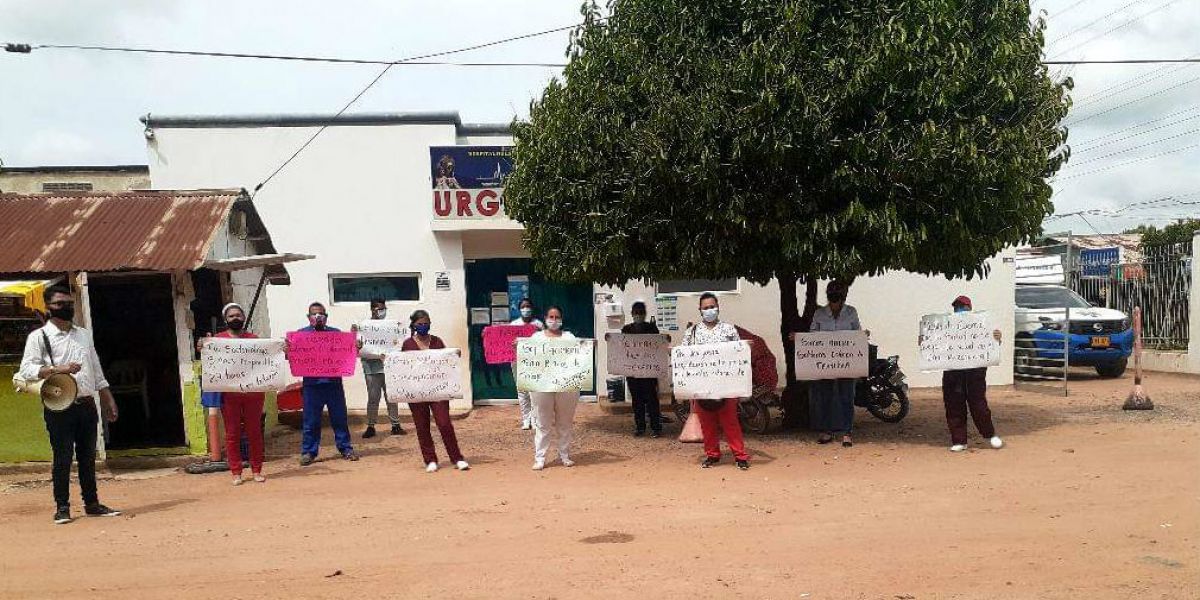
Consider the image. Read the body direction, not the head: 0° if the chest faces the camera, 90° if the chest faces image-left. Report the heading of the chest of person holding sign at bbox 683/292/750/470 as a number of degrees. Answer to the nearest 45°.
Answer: approximately 0°

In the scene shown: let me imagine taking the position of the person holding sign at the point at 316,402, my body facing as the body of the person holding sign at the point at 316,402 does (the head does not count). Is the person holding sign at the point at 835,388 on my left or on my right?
on my left

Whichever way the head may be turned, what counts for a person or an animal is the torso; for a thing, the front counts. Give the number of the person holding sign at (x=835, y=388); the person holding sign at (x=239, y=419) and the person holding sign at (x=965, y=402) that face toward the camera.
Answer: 3

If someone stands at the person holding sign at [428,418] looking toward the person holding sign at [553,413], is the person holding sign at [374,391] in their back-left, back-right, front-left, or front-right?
back-left

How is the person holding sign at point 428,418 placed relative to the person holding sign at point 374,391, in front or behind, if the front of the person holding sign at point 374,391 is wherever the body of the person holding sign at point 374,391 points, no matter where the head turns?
in front

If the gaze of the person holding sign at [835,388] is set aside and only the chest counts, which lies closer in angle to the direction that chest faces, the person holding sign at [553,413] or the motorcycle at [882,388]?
the person holding sign

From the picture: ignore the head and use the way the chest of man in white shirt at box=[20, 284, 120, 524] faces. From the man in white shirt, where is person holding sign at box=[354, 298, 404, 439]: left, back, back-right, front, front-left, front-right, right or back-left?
left

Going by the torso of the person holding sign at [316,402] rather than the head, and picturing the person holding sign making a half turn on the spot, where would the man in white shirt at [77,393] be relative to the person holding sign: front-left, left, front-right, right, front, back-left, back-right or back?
back-left

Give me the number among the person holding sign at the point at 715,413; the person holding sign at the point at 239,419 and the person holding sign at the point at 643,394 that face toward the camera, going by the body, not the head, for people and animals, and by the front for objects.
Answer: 3

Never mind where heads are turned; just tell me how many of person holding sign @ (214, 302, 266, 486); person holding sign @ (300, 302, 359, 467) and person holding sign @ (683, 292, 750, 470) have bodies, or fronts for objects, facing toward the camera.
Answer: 3

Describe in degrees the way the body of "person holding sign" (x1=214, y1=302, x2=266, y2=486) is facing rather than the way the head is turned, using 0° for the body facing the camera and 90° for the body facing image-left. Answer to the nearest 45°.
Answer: approximately 0°

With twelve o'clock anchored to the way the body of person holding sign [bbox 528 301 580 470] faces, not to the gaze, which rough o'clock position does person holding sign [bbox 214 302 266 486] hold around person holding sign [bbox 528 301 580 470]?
person holding sign [bbox 214 302 266 486] is roughly at 3 o'clock from person holding sign [bbox 528 301 580 470].

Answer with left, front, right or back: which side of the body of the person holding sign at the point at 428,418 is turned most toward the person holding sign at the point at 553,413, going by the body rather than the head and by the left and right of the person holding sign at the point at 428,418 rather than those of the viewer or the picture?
left

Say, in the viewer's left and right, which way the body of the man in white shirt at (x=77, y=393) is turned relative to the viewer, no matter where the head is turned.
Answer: facing the viewer and to the right of the viewer
